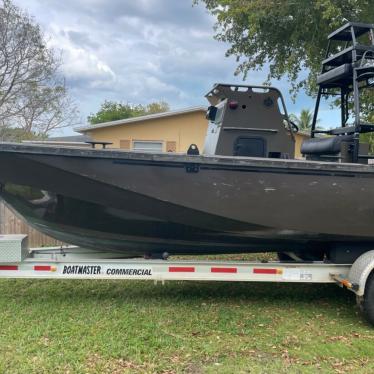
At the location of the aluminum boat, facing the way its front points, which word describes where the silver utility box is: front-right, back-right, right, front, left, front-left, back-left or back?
front

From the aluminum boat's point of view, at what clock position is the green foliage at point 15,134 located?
The green foliage is roughly at 2 o'clock from the aluminum boat.

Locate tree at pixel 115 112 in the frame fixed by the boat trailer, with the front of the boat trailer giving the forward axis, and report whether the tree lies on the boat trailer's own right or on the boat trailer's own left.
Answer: on the boat trailer's own right

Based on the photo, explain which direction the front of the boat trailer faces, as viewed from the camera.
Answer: facing to the left of the viewer

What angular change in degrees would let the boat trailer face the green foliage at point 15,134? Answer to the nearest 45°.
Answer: approximately 45° to its right

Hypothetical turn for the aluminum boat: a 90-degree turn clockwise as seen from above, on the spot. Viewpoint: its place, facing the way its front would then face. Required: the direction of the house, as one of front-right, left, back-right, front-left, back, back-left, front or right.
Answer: front

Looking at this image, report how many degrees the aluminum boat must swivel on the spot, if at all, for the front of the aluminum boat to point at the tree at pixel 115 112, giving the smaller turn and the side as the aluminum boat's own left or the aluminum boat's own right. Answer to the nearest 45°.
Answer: approximately 90° to the aluminum boat's own right

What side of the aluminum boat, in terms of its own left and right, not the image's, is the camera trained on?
left
